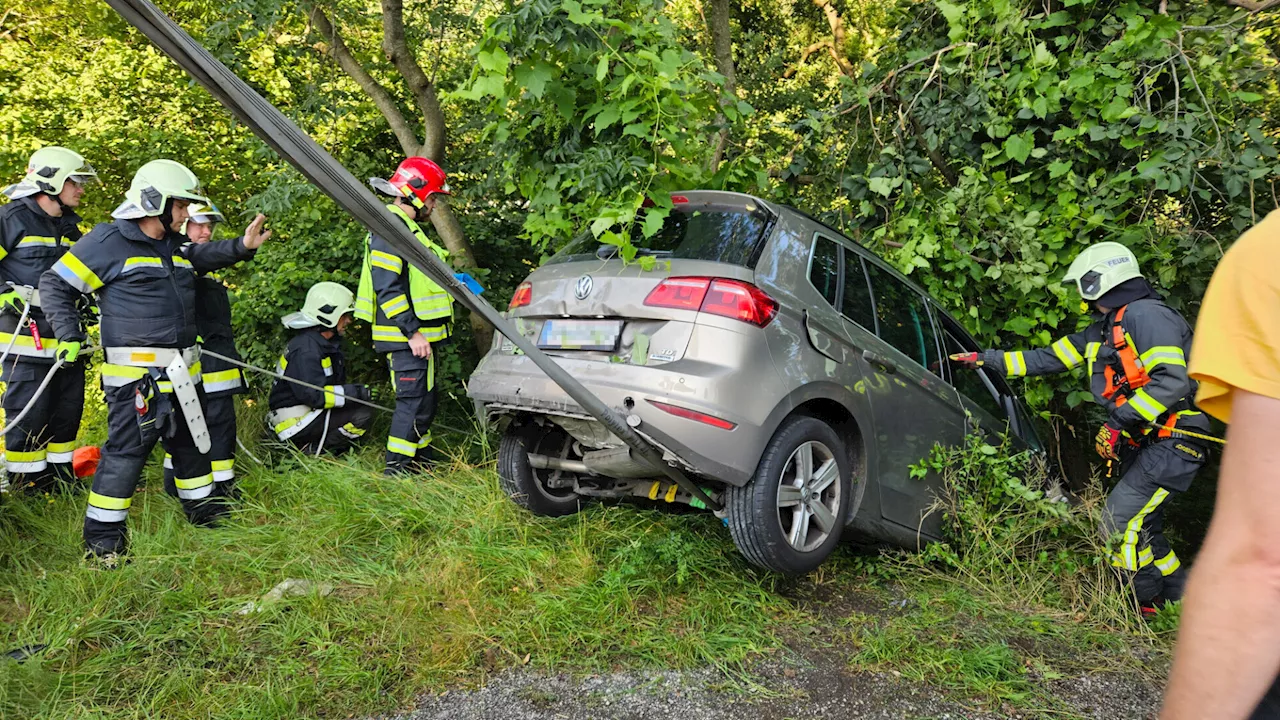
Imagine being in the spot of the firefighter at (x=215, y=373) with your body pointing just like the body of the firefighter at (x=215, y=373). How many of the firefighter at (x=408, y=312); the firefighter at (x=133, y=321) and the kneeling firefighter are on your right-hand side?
1

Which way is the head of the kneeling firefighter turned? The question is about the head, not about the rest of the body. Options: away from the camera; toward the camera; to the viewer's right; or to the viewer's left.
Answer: to the viewer's right

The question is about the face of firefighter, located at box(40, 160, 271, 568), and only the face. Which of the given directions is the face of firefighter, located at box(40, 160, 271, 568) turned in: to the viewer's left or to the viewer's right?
to the viewer's right

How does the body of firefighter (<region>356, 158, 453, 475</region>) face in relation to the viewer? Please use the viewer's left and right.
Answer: facing to the right of the viewer

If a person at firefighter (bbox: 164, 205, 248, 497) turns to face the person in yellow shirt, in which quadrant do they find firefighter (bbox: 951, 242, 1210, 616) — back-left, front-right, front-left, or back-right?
front-left

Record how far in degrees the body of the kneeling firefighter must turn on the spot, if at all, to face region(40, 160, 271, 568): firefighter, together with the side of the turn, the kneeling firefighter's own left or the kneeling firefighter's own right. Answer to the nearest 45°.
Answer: approximately 135° to the kneeling firefighter's own right

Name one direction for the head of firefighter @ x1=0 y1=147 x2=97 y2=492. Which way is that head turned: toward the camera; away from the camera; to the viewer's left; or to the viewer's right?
to the viewer's right

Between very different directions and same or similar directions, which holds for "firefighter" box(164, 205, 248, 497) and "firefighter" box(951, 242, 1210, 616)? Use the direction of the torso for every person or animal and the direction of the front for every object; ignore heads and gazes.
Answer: very different directions

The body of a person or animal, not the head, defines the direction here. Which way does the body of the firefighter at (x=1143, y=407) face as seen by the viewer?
to the viewer's left

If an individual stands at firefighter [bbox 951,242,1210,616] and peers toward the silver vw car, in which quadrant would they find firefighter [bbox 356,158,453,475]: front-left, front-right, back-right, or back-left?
front-left

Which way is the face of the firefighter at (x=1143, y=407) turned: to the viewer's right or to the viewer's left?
to the viewer's left

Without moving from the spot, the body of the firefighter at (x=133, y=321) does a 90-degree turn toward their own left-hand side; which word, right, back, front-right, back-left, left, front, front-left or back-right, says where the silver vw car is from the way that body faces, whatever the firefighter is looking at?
right

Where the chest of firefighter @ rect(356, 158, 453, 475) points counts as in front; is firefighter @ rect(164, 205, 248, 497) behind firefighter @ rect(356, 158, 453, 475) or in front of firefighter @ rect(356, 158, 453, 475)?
behind

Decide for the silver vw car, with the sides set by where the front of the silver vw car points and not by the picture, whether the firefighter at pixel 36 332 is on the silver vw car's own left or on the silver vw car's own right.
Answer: on the silver vw car's own left

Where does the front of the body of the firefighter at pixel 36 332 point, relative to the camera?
to the viewer's right

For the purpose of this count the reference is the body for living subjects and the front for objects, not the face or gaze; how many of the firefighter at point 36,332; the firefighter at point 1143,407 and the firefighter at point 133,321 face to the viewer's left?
1

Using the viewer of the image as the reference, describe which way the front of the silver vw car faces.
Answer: facing away from the viewer and to the right of the viewer
